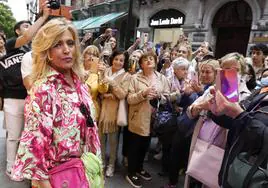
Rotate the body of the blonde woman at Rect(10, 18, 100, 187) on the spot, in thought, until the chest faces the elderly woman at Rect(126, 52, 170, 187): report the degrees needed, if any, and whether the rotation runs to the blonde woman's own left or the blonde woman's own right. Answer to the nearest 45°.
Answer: approximately 90° to the blonde woman's own left

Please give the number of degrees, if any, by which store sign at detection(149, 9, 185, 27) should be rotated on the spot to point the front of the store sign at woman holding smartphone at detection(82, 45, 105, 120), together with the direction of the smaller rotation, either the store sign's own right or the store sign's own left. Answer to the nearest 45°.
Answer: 0° — it already faces them

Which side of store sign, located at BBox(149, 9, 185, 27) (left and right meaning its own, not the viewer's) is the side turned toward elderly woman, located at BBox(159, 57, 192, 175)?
front

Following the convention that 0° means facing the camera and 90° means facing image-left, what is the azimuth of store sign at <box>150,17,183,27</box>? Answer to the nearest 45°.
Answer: approximately 0°

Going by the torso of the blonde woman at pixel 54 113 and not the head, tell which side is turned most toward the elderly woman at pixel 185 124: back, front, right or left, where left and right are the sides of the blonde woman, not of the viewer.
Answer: left

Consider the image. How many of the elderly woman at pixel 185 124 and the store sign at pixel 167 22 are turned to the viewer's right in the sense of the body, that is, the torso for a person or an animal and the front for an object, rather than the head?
0

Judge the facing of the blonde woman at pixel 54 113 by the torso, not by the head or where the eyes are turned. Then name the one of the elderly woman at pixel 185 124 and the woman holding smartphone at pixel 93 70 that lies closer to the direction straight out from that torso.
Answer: the elderly woman

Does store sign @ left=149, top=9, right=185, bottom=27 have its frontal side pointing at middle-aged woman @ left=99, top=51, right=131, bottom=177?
yes

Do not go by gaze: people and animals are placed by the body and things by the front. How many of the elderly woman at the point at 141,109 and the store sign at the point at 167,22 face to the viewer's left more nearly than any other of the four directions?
0

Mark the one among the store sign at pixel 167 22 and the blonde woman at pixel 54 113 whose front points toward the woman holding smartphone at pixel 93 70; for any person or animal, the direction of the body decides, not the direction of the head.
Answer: the store sign

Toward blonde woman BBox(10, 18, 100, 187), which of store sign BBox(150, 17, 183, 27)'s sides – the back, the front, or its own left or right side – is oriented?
front

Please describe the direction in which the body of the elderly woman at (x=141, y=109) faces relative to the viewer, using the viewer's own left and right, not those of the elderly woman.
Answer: facing the viewer and to the right of the viewer
